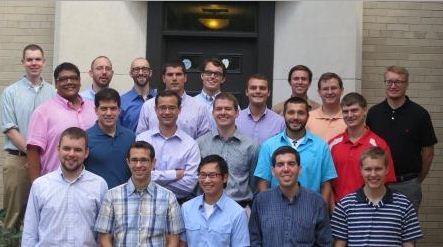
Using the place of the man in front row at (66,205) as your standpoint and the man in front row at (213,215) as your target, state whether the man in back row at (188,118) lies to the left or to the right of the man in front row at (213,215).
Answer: left

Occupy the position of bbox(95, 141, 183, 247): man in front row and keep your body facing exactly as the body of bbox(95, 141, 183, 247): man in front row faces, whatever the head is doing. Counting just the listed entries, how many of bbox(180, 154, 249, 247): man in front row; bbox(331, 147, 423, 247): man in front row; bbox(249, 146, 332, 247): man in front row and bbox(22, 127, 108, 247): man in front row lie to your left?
3

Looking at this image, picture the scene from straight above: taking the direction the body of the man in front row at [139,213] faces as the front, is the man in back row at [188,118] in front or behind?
behind

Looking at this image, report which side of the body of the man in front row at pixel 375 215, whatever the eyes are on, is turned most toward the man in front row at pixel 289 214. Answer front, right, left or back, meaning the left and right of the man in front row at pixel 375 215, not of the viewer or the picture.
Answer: right

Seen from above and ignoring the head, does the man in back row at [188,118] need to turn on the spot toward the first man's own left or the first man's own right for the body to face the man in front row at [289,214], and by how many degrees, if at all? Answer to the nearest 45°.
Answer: approximately 45° to the first man's own left

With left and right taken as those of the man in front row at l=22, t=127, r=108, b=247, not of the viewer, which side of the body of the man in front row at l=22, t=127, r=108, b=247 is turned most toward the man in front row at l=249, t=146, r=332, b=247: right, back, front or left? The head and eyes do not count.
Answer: left
